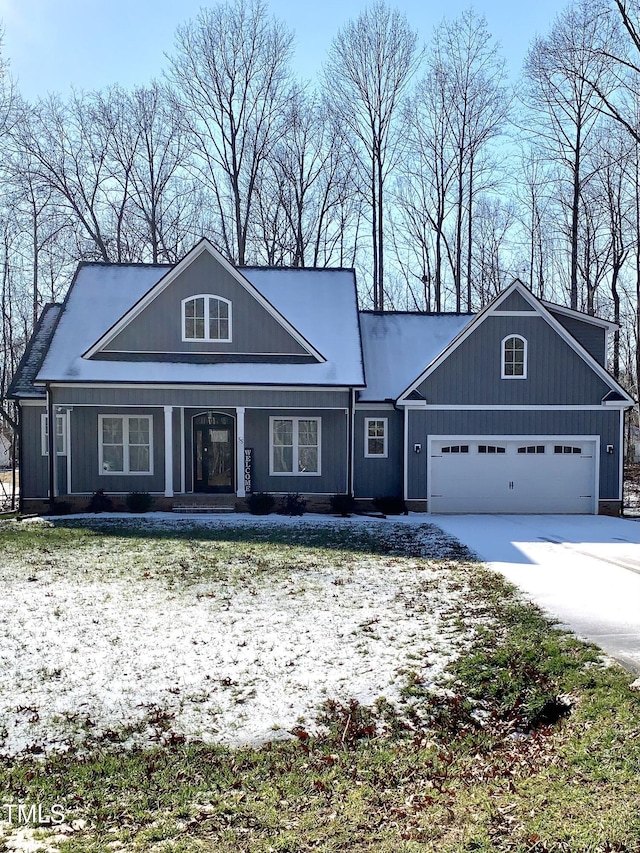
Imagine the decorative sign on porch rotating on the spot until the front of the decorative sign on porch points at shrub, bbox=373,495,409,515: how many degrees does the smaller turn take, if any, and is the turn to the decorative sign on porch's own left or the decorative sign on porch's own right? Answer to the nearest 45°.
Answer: approximately 90° to the decorative sign on porch's own left

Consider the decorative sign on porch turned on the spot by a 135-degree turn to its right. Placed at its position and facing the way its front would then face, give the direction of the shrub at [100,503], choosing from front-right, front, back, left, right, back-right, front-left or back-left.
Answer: front-left

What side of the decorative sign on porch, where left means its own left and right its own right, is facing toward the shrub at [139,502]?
right

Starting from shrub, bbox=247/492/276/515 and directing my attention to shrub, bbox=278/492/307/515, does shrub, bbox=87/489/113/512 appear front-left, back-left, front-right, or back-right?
back-left

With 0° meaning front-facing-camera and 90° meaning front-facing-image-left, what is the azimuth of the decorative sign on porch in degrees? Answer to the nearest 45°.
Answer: approximately 0°
